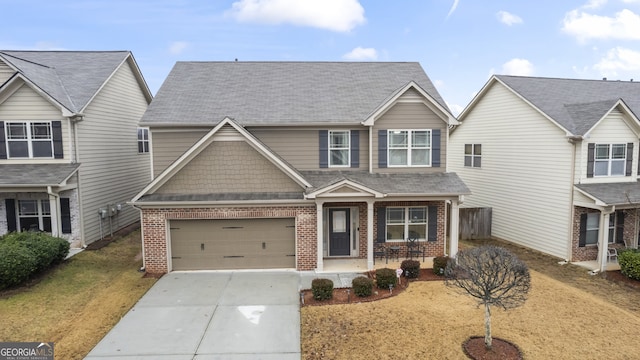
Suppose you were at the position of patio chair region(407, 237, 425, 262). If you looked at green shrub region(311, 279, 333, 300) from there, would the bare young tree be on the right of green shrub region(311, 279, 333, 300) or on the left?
left

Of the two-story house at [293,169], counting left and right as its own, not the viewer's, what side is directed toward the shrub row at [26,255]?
right

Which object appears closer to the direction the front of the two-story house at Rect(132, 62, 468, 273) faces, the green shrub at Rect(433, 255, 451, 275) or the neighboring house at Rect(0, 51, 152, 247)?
the green shrub

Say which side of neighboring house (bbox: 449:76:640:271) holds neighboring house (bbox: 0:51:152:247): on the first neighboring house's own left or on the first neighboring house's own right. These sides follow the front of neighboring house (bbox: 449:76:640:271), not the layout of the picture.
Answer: on the first neighboring house's own right

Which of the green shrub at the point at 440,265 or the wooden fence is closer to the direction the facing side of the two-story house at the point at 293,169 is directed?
the green shrub

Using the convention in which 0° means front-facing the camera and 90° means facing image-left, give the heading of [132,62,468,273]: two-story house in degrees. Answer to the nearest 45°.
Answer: approximately 0°

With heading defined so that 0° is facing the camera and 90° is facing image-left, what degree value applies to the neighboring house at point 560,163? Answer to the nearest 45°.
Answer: approximately 315°

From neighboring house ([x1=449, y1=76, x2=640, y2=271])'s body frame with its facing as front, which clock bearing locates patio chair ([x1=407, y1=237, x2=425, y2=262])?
The patio chair is roughly at 3 o'clock from the neighboring house.

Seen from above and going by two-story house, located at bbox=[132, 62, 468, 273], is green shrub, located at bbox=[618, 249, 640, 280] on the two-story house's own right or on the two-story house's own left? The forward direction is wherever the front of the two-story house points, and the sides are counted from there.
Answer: on the two-story house's own left

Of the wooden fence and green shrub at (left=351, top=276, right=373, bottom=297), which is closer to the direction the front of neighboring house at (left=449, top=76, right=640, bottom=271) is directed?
the green shrub

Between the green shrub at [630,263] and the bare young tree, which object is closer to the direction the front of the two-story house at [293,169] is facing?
the bare young tree

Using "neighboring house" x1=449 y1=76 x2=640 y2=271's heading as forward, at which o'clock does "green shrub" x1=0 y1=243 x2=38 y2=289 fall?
The green shrub is roughly at 3 o'clock from the neighboring house.

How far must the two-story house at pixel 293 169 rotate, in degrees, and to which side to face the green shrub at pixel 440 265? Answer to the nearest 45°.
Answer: approximately 45° to its left
